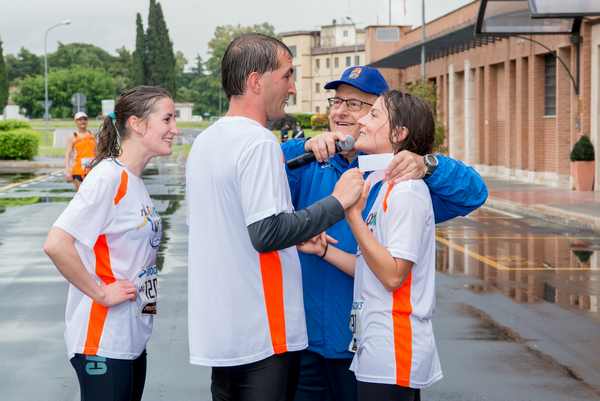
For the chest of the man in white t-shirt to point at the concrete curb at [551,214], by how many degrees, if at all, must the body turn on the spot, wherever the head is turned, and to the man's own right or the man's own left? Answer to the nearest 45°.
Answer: approximately 45° to the man's own left

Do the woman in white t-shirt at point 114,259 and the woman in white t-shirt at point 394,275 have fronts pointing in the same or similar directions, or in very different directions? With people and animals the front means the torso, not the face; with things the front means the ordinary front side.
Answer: very different directions

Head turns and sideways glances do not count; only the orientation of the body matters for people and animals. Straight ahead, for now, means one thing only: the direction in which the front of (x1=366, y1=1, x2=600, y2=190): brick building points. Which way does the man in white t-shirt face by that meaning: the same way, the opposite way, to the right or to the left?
the opposite way

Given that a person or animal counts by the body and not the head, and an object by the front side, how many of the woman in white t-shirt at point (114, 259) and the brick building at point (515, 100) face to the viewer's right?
1

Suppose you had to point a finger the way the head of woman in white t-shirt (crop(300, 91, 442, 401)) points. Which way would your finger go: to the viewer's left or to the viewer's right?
to the viewer's left

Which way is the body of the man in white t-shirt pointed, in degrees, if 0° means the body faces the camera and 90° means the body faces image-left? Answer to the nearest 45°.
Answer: approximately 225°

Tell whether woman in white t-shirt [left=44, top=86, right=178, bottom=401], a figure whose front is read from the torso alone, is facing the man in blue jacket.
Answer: yes

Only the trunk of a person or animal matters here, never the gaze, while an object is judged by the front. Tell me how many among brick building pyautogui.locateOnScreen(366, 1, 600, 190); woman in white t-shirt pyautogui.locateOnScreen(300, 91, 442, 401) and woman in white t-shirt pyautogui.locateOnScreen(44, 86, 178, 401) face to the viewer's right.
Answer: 1

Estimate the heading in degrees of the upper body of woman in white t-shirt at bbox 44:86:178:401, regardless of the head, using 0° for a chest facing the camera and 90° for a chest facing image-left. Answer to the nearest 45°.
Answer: approximately 270°

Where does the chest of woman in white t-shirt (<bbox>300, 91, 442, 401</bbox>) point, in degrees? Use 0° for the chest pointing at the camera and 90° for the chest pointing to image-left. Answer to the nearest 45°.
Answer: approximately 90°

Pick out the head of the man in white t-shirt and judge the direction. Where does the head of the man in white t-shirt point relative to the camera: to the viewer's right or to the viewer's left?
to the viewer's right

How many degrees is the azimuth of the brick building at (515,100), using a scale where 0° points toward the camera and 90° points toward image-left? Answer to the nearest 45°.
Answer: approximately 45°
